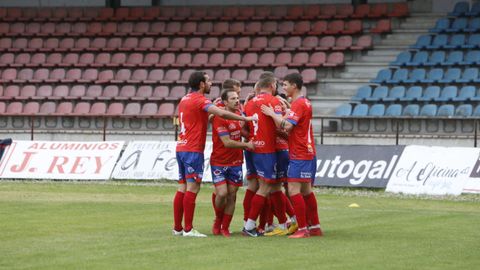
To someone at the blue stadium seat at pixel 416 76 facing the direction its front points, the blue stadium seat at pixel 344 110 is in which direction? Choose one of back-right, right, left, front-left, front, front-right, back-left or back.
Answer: front

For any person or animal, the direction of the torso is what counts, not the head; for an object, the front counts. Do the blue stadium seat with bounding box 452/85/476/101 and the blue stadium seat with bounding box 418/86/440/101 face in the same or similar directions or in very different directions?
same or similar directions

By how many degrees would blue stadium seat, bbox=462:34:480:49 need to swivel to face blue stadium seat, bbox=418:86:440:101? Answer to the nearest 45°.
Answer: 0° — it already faces it

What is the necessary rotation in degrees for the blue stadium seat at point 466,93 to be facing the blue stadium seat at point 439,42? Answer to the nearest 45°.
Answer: approximately 135° to its right

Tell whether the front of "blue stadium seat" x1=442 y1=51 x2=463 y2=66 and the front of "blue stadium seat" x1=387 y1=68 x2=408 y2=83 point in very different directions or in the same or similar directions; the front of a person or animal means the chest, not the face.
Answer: same or similar directions

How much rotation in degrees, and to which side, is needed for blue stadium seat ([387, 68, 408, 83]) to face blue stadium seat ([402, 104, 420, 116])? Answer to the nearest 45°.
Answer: approximately 45° to its left

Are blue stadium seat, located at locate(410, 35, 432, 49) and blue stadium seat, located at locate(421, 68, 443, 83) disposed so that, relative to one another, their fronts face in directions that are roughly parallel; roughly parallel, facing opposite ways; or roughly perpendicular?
roughly parallel

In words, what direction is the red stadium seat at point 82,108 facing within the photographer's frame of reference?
facing the viewer and to the left of the viewer

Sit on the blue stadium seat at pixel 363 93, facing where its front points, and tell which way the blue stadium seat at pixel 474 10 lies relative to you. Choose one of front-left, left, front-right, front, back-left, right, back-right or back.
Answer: back

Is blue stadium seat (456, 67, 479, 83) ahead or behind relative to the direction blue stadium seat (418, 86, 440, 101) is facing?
behind

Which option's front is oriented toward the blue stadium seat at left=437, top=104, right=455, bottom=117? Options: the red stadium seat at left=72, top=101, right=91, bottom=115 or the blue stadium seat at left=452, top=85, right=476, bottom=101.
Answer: the blue stadium seat at left=452, top=85, right=476, bottom=101

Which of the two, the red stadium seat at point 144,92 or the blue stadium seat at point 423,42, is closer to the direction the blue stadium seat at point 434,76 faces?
the red stadium seat

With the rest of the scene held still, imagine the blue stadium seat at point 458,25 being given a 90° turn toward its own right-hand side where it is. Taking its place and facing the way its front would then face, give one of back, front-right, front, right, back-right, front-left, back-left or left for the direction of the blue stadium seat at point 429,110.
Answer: back-left

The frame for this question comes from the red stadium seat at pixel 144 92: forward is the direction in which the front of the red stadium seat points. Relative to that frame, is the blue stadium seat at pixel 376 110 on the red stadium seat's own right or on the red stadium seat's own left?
on the red stadium seat's own left

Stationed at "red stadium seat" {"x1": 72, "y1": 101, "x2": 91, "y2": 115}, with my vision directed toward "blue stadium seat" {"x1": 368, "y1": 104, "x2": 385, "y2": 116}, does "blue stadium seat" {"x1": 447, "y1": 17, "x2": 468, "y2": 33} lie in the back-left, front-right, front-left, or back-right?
front-left

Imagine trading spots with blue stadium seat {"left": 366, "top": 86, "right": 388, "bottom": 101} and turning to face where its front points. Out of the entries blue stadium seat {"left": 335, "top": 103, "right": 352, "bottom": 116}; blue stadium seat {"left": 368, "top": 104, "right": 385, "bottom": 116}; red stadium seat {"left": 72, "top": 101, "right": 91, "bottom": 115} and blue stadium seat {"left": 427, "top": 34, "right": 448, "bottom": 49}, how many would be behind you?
1

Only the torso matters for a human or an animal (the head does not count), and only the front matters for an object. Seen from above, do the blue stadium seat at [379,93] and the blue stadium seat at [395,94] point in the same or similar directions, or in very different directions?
same or similar directions

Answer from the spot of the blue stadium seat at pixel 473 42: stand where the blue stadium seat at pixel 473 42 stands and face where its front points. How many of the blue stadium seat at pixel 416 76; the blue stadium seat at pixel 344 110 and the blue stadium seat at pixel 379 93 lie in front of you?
3

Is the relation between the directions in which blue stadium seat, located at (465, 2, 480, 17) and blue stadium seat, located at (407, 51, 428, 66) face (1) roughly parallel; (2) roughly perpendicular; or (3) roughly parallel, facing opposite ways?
roughly parallel
